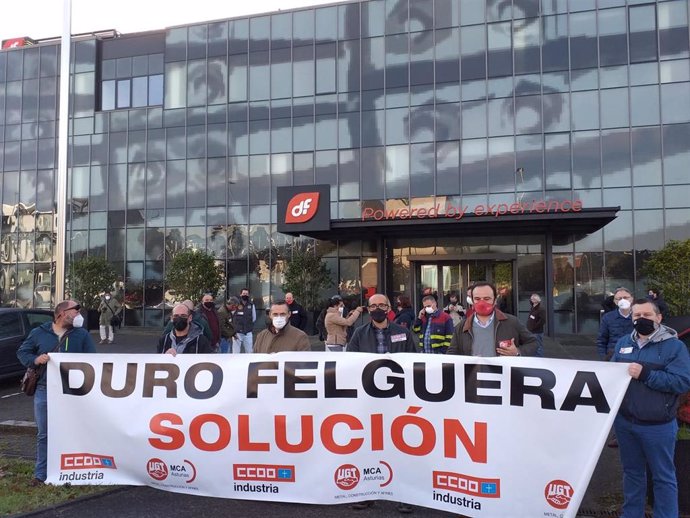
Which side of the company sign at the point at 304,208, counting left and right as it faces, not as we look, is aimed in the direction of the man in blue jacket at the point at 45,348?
front

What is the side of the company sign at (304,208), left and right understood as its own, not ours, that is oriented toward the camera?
front

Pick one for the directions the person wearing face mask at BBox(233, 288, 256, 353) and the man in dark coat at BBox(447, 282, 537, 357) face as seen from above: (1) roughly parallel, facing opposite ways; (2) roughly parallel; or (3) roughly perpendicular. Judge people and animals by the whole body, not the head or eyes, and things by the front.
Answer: roughly parallel

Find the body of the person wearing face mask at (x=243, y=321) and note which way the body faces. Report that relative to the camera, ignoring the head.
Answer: toward the camera

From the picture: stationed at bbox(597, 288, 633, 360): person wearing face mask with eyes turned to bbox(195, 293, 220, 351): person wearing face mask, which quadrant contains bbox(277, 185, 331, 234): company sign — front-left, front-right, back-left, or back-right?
front-right

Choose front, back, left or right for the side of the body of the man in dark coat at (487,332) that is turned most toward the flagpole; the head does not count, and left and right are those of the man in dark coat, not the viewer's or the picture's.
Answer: right

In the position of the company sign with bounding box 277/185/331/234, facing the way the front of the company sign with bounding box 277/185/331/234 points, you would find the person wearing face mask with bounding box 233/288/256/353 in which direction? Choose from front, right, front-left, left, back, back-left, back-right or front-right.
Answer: front

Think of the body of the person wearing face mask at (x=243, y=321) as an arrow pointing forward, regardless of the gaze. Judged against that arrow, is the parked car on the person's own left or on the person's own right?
on the person's own right

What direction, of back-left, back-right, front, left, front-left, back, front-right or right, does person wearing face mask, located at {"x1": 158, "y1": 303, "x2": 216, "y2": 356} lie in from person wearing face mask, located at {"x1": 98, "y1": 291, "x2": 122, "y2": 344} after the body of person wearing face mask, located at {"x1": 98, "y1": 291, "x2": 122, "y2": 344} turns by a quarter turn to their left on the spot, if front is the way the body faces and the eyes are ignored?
right

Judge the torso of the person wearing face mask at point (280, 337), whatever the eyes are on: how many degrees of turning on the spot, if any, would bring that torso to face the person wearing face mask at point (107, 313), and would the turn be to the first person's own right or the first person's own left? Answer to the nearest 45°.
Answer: approximately 180°

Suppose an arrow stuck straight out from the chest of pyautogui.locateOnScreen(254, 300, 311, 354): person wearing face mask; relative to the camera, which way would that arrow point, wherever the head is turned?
toward the camera

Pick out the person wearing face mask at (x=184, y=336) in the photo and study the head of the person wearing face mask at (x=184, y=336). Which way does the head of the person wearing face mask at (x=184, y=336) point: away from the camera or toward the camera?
toward the camera

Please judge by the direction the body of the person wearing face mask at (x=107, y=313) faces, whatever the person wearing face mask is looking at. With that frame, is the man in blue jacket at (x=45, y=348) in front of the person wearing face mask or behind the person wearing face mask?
in front

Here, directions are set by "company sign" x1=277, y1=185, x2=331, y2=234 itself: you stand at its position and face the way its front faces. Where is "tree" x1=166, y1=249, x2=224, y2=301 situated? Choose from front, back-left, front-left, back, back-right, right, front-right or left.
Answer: back-right

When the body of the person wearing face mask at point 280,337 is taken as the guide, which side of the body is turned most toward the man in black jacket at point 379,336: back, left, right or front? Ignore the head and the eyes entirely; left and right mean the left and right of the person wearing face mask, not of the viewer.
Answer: left

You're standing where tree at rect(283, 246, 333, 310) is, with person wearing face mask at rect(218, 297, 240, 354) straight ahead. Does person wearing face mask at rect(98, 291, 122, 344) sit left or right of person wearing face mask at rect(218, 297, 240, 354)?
right
